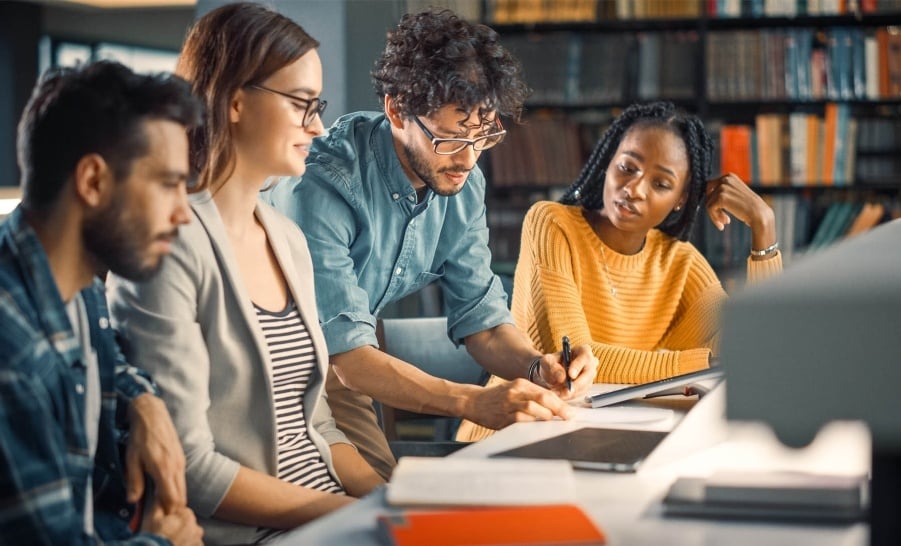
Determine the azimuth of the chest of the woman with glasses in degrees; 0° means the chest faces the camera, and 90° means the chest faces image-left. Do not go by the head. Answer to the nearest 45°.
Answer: approximately 315°

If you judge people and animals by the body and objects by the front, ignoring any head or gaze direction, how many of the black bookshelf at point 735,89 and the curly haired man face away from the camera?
0

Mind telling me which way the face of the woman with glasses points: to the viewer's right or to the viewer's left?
to the viewer's right

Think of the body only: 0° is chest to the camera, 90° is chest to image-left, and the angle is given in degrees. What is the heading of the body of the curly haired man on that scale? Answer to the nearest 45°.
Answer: approximately 315°

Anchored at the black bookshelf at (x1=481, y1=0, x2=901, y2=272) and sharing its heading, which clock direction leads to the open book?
The open book is roughly at 12 o'clock from the black bookshelf.

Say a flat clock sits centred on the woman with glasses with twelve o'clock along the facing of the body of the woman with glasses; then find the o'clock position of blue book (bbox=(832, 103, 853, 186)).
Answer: The blue book is roughly at 9 o'clock from the woman with glasses.

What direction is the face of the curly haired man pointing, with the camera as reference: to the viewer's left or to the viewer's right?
to the viewer's right

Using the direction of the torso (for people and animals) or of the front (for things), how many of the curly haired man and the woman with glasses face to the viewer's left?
0

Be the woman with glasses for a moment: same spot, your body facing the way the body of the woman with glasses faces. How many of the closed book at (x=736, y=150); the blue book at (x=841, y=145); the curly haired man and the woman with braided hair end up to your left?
4

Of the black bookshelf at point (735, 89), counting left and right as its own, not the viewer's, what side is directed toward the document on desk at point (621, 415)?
front

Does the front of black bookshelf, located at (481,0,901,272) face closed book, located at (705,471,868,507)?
yes

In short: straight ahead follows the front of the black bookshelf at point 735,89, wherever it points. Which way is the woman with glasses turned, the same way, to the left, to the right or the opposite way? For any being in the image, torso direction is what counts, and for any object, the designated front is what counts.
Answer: to the left

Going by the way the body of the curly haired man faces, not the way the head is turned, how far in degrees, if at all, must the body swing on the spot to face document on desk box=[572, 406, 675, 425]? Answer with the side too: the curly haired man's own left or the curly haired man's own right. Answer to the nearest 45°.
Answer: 0° — they already face it
